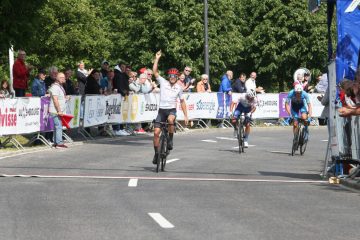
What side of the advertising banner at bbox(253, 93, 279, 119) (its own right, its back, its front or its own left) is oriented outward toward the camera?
front

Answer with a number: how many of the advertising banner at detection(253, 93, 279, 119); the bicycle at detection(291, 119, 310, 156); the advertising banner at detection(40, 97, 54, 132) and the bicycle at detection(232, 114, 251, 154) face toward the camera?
4

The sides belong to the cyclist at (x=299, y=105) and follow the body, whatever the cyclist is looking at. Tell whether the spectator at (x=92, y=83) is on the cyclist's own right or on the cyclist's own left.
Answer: on the cyclist's own right

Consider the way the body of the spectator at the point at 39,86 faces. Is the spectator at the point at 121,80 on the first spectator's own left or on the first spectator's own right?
on the first spectator's own left

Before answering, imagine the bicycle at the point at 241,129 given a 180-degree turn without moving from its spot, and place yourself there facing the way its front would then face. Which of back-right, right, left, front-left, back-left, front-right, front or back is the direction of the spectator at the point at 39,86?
left

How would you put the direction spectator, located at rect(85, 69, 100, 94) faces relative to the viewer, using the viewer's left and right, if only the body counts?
facing the viewer and to the right of the viewer

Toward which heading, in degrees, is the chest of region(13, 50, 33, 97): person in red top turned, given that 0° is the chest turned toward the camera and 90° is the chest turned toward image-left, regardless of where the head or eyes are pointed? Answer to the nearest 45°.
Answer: approximately 315°

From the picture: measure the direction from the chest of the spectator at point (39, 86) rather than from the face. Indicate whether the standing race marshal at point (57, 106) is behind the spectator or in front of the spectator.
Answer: in front

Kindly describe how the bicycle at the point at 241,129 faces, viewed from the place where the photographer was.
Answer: facing the viewer

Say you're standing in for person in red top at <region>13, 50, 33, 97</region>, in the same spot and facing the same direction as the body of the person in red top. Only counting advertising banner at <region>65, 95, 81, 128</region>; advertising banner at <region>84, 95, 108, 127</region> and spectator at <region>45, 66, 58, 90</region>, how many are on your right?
0

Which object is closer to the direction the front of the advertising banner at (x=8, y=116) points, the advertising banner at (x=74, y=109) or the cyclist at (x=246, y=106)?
the cyclist
